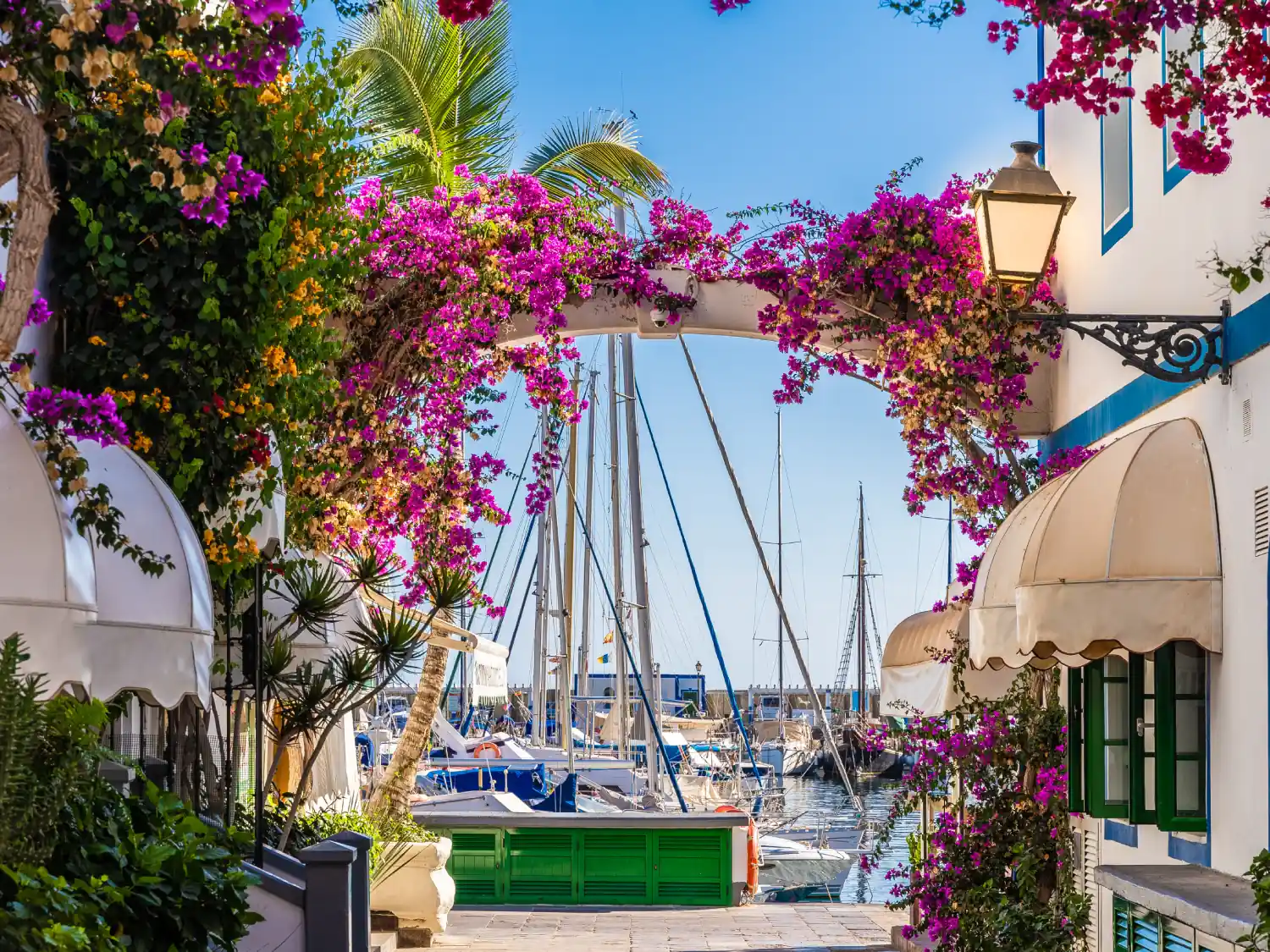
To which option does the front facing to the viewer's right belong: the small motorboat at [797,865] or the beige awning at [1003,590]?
the small motorboat

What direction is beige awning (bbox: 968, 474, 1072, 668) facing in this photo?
to the viewer's left

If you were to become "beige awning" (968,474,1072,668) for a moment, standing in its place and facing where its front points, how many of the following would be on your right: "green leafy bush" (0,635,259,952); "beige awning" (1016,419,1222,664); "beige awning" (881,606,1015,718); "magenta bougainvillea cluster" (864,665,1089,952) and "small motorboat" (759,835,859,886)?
3

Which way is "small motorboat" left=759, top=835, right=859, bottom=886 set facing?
to the viewer's right

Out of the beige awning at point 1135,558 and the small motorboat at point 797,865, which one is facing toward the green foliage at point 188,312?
the beige awning

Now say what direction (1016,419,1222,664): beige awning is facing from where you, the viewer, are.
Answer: facing to the left of the viewer

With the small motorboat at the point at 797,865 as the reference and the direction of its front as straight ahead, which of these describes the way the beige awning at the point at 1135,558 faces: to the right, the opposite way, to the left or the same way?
the opposite way

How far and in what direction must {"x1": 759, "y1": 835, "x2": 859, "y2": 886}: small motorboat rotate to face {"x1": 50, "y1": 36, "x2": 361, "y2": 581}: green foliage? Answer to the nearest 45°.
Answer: approximately 90° to its right

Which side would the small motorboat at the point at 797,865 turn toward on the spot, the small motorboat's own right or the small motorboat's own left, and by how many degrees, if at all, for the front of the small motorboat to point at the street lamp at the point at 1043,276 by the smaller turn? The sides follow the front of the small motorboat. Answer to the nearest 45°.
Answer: approximately 90° to the small motorboat's own right

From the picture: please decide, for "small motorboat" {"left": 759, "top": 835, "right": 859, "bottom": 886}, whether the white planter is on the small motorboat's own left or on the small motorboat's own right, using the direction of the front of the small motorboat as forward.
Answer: on the small motorboat's own right

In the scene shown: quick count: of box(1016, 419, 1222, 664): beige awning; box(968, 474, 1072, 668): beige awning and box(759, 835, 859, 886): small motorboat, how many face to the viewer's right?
1
